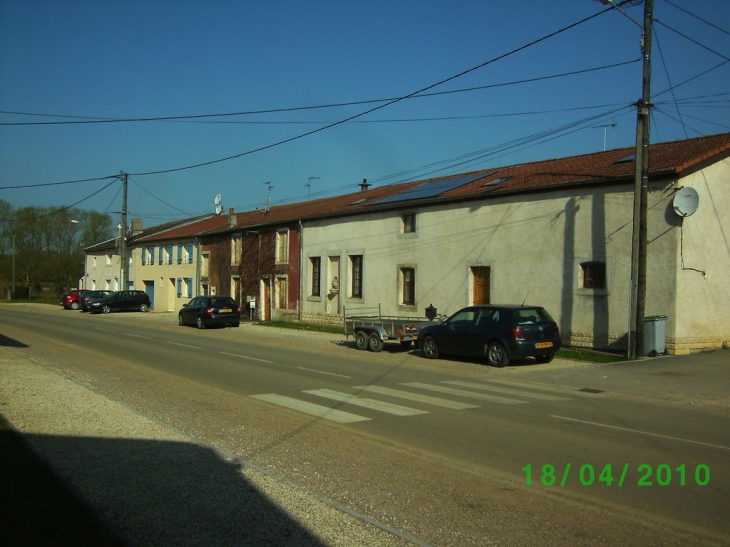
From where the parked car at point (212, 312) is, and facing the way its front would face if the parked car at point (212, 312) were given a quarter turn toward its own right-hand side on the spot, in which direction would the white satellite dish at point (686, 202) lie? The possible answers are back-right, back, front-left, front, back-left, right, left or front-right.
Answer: right

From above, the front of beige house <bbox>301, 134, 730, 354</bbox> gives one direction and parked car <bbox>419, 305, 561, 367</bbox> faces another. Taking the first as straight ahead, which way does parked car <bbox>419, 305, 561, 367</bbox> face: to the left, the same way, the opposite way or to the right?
to the right

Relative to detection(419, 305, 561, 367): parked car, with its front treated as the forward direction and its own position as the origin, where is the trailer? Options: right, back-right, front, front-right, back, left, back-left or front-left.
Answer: front

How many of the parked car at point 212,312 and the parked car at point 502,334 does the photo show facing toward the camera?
0

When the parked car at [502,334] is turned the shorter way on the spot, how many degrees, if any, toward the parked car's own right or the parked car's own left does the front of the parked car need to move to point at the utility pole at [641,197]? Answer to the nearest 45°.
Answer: approximately 135° to the parked car's own right

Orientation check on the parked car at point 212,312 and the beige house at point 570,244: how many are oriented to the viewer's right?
0

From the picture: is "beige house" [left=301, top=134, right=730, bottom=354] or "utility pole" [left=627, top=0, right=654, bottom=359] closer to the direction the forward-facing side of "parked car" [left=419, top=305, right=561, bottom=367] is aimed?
the beige house

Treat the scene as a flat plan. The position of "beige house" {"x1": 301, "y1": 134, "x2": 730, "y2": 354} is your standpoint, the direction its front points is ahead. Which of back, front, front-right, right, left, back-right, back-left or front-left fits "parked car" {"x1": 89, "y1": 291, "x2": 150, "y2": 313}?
right

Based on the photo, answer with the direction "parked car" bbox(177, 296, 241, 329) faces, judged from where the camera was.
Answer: facing away from the viewer and to the left of the viewer

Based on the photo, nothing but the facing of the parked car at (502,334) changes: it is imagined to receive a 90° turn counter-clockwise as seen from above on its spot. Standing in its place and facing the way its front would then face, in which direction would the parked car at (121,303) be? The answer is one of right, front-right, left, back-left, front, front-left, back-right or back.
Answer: right

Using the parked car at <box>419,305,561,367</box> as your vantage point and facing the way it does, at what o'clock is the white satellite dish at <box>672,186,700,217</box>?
The white satellite dish is roughly at 4 o'clock from the parked car.

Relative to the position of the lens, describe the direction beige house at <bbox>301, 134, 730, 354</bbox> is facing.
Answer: facing the viewer and to the left of the viewer

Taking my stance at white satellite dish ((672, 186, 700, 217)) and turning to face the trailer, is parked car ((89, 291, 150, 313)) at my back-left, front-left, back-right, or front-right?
front-right

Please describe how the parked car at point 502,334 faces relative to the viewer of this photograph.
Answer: facing away from the viewer and to the left of the viewer

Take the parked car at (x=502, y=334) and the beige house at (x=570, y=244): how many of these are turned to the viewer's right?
0

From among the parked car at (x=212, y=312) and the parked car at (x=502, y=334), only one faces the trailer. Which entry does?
the parked car at (x=502, y=334)

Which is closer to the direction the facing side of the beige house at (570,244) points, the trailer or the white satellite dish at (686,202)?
the trailer
